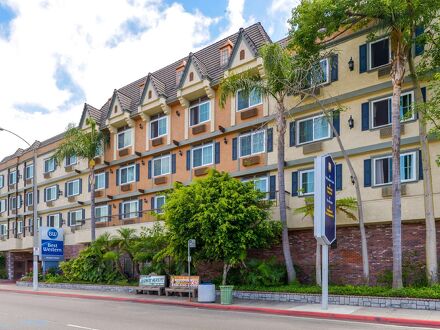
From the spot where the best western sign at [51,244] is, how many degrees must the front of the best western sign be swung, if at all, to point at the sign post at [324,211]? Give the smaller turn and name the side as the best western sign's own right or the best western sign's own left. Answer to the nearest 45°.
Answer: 0° — it already faces it

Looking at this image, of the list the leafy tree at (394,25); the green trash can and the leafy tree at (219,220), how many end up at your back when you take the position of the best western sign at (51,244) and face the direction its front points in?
0

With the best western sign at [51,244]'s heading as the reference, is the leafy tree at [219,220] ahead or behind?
ahead

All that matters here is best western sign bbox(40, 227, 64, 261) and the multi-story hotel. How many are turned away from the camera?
0

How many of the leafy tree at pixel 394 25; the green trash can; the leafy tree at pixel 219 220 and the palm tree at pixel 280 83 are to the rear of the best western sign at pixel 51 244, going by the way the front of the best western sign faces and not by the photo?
0

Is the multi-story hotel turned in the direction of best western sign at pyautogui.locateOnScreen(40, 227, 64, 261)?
no

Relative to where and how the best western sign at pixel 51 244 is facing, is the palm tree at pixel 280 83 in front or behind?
in front

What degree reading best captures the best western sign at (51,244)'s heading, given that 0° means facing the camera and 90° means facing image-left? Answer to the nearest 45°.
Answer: approximately 0°

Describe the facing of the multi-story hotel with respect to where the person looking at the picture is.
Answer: facing the viewer and to the left of the viewer

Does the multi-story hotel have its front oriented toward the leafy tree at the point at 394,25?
no
